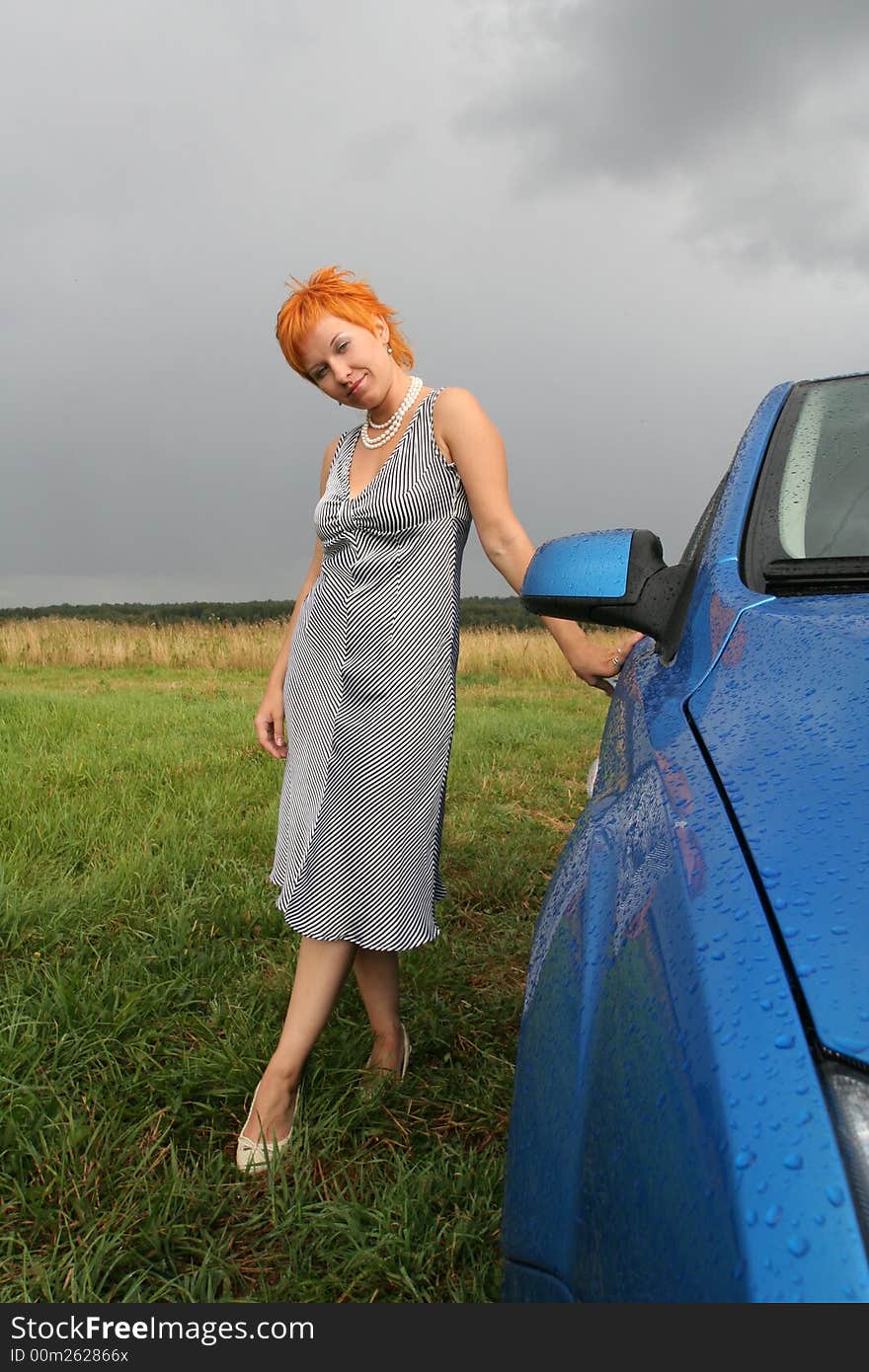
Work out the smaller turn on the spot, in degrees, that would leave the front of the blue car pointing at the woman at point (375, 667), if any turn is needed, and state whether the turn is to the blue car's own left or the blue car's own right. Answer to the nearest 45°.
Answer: approximately 135° to the blue car's own right

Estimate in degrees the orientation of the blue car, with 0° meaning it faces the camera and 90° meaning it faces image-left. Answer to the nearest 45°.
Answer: approximately 0°

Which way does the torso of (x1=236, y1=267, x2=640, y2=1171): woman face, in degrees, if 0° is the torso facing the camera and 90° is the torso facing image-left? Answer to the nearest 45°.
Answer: approximately 45°

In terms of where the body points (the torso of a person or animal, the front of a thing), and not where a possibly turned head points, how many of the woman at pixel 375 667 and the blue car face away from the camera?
0
